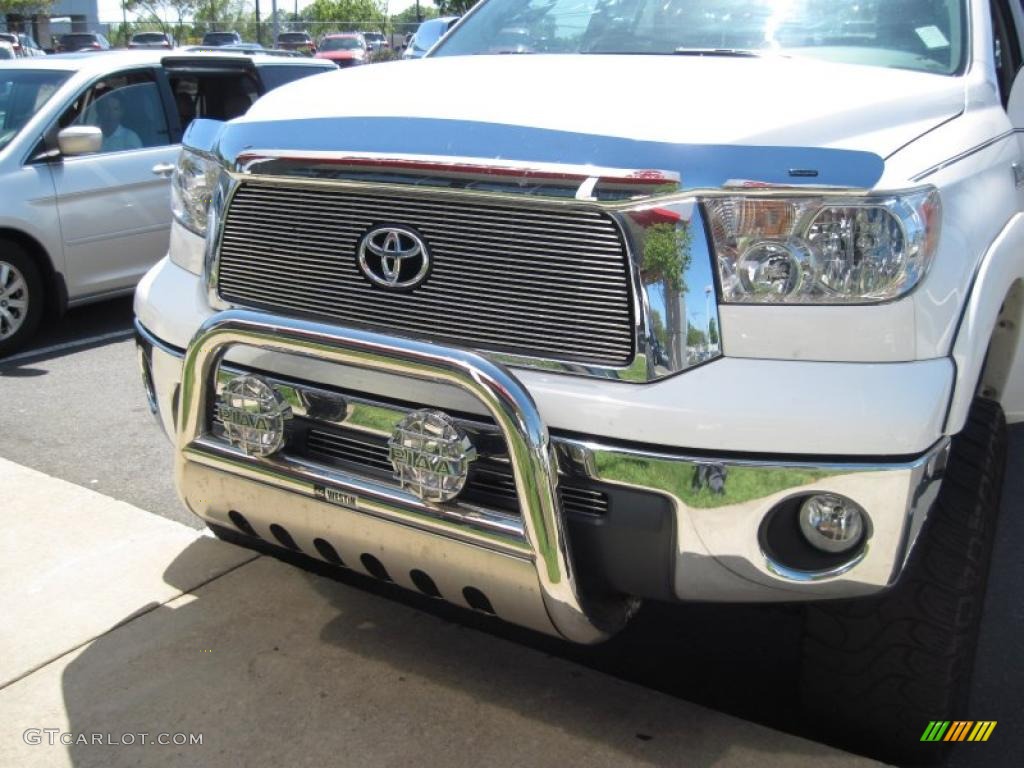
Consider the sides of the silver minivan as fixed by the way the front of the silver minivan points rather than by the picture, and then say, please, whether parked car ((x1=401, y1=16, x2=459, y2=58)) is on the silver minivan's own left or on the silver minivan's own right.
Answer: on the silver minivan's own right

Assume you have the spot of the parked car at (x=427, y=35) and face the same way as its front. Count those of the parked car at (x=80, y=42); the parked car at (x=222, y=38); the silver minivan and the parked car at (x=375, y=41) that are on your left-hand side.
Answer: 0

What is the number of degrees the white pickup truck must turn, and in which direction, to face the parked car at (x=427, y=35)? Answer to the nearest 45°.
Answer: approximately 135° to its right

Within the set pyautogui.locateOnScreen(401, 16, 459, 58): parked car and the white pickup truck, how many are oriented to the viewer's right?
0

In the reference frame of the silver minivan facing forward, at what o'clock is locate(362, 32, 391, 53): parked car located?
The parked car is roughly at 5 o'clock from the silver minivan.

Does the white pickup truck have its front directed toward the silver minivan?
no

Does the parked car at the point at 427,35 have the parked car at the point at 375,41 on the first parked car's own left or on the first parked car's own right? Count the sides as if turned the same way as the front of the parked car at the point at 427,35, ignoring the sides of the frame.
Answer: on the first parked car's own right

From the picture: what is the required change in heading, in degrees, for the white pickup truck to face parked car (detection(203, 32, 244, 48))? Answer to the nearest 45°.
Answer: approximately 135° to its right

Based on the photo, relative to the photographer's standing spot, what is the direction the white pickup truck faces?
facing the viewer and to the left of the viewer
